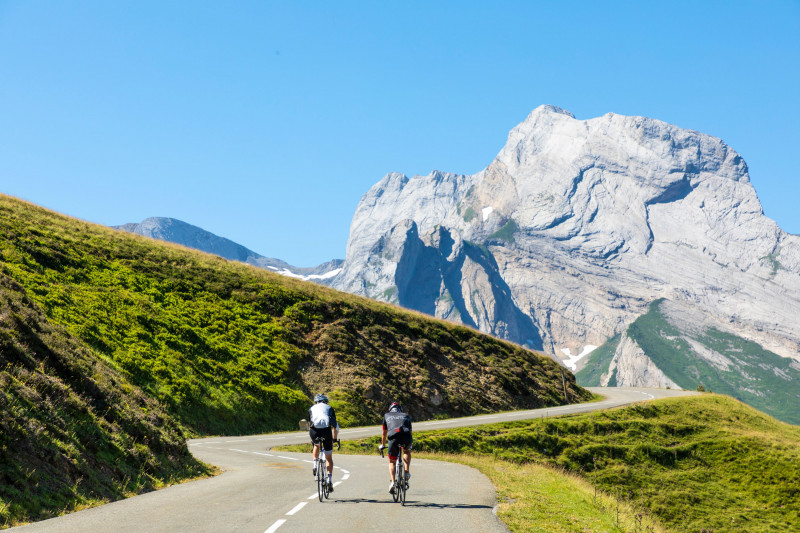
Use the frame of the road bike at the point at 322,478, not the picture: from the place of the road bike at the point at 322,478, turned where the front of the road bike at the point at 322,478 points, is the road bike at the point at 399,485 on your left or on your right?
on your right

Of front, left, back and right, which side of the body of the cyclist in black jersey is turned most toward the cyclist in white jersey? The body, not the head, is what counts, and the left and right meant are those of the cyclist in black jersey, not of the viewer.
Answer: left

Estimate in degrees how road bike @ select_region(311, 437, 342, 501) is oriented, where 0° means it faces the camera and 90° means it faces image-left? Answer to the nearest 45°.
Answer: approximately 180°

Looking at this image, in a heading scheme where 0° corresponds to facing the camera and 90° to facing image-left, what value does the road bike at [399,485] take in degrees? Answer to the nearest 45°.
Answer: approximately 180°

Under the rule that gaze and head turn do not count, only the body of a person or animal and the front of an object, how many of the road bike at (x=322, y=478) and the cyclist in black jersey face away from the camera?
2

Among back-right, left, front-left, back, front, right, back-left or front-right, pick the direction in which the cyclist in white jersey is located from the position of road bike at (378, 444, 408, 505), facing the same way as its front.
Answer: front-left

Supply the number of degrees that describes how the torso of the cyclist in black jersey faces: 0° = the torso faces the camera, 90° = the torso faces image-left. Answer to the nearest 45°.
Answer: approximately 180°

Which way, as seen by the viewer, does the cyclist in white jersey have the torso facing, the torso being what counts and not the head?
away from the camera
